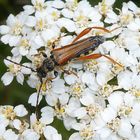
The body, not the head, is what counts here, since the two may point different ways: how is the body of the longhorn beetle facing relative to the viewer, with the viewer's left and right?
facing the viewer and to the left of the viewer
